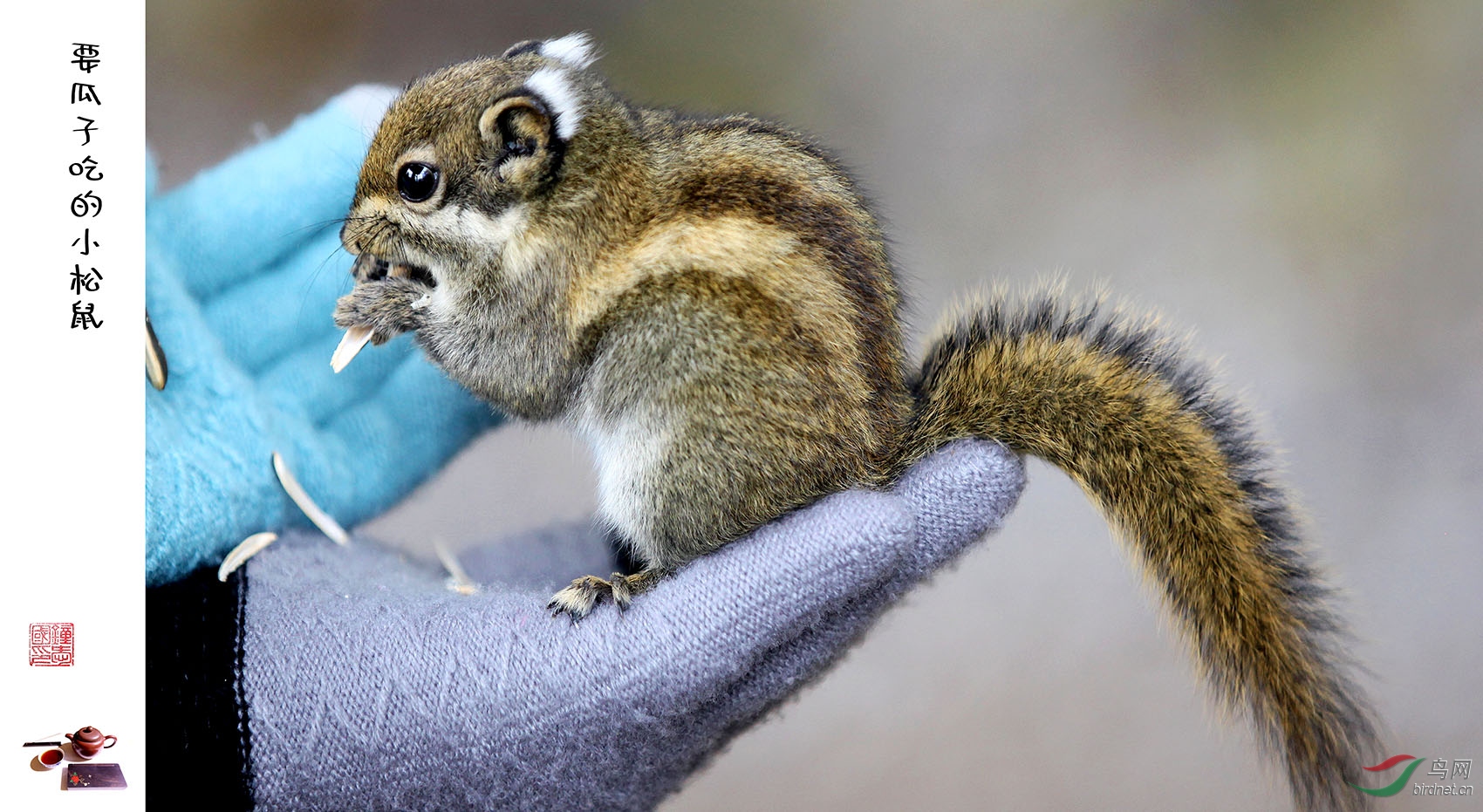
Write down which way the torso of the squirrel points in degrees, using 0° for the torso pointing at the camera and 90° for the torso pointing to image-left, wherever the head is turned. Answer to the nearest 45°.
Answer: approximately 90°
